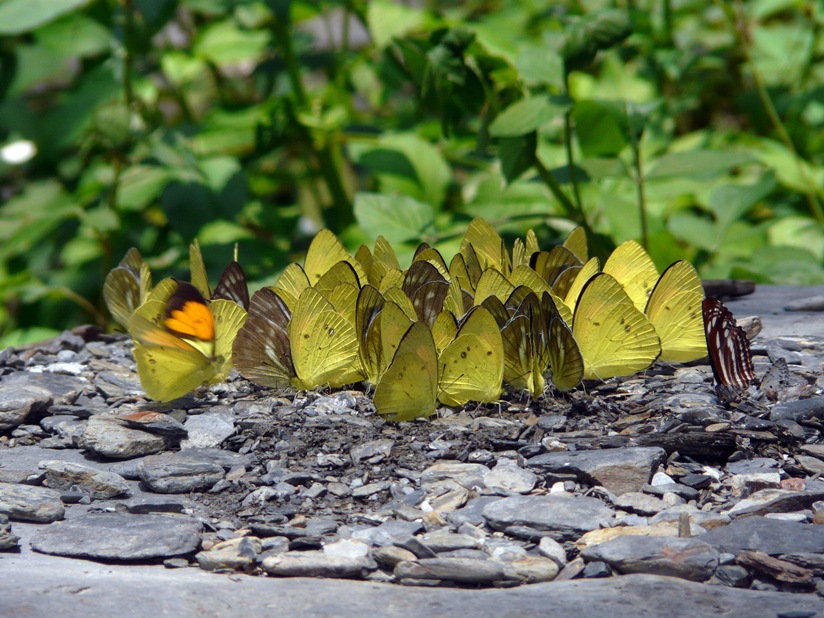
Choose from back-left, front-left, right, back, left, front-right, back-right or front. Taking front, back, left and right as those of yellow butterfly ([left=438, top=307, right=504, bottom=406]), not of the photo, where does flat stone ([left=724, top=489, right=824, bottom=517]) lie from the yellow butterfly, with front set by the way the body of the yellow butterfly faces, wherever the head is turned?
front-right

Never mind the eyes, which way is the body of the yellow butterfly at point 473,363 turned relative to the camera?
to the viewer's right

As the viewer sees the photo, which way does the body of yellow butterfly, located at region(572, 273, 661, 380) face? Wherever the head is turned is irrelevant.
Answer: to the viewer's left

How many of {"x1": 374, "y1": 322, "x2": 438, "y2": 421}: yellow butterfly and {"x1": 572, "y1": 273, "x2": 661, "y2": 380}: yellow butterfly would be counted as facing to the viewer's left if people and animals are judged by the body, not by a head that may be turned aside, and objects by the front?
1
